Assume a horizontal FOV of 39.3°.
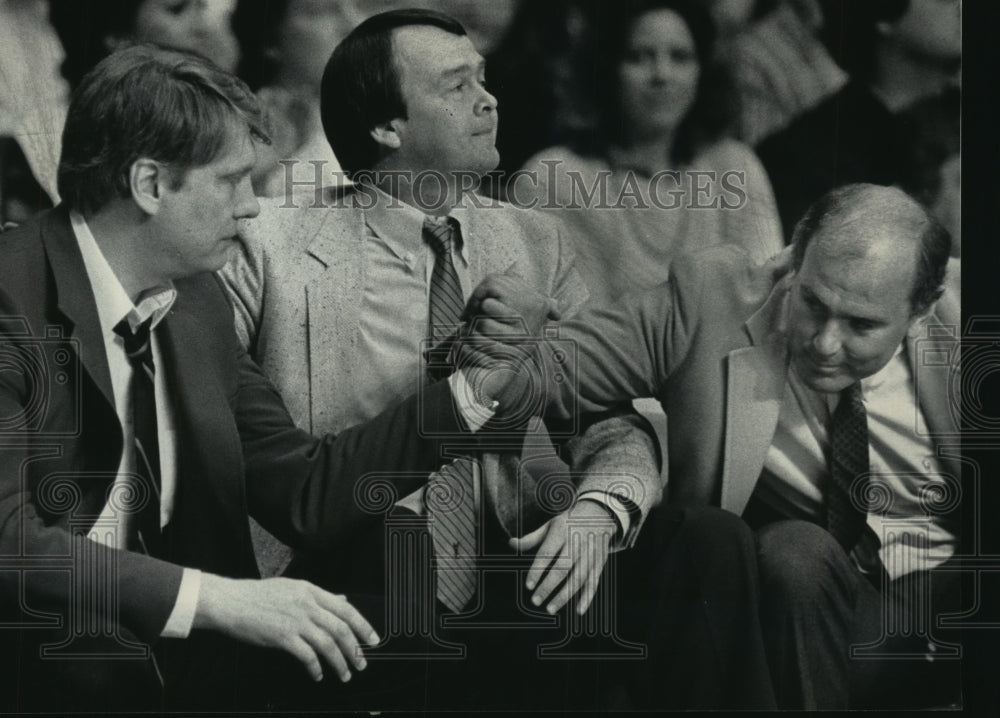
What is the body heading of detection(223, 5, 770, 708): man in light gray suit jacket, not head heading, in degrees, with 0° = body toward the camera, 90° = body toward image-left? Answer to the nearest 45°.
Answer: approximately 315°

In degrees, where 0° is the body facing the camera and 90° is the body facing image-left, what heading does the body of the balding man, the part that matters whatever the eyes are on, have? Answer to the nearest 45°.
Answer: approximately 0°

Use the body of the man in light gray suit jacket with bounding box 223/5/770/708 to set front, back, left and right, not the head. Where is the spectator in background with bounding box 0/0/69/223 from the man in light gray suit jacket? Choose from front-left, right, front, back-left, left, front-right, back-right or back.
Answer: back-right

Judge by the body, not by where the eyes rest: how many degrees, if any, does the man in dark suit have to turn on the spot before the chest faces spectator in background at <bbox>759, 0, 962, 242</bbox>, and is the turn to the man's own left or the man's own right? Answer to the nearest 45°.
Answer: approximately 45° to the man's own left

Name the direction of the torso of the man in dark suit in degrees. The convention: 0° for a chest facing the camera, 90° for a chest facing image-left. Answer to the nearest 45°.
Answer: approximately 315°

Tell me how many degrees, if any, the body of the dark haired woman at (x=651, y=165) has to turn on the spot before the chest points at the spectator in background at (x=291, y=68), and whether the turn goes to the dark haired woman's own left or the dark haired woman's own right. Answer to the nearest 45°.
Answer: approximately 90° to the dark haired woman's own right

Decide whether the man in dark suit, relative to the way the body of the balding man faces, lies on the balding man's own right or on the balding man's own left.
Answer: on the balding man's own right

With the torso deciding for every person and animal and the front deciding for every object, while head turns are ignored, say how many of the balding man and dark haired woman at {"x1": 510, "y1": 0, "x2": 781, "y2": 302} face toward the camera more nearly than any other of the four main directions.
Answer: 2

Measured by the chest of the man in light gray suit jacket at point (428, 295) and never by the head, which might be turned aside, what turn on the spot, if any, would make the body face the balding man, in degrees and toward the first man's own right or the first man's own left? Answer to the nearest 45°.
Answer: approximately 45° to the first man's own left

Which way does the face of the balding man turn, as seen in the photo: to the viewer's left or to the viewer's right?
to the viewer's left
